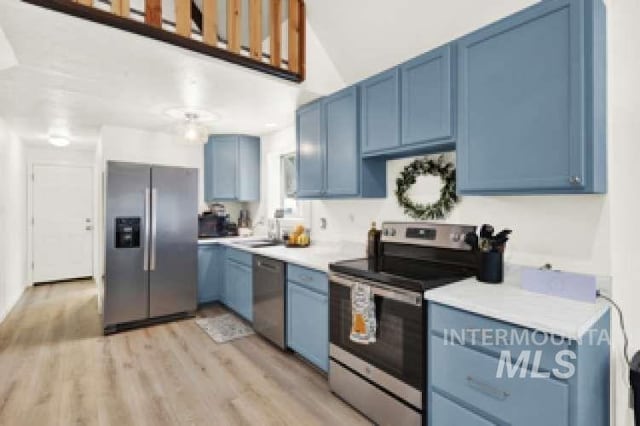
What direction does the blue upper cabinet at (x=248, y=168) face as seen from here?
toward the camera

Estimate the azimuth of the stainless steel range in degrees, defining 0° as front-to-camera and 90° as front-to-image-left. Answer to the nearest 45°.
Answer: approximately 45°

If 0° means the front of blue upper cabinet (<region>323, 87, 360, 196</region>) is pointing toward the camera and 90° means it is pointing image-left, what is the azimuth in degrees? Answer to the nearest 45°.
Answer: approximately 45°

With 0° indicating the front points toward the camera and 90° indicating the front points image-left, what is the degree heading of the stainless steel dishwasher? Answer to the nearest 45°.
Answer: approximately 45°

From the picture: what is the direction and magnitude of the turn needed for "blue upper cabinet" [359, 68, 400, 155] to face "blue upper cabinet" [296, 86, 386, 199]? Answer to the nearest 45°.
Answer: approximately 90° to its right

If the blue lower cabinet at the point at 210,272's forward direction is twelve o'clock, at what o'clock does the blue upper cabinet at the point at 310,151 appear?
The blue upper cabinet is roughly at 11 o'clock from the blue lower cabinet.

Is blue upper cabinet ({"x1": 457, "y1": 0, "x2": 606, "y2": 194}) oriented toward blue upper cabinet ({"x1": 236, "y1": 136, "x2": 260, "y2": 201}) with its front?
no

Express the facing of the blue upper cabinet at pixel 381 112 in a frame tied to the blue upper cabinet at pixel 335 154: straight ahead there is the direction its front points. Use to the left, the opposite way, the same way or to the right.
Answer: the same way

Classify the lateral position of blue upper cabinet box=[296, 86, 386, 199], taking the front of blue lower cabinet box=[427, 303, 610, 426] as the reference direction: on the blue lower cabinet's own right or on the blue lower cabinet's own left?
on the blue lower cabinet's own right

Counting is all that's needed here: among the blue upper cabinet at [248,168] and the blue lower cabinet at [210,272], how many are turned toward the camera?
2

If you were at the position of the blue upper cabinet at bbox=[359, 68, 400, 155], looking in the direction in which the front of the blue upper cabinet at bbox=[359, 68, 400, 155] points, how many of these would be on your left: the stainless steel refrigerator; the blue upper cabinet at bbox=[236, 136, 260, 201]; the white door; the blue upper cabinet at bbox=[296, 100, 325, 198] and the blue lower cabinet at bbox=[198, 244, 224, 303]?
0

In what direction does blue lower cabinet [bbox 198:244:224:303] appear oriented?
toward the camera

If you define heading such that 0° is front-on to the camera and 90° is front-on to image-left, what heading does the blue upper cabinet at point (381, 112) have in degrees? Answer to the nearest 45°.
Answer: approximately 45°

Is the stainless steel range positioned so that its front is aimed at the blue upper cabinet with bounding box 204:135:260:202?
no
